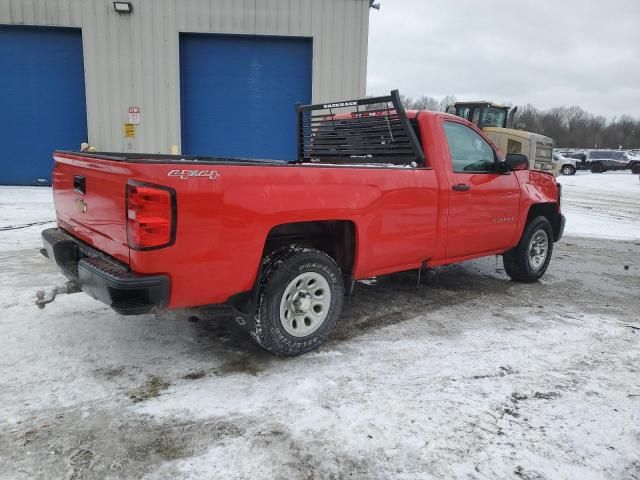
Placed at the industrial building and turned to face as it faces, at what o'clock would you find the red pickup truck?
The red pickup truck is roughly at 12 o'clock from the industrial building.

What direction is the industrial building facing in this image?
toward the camera

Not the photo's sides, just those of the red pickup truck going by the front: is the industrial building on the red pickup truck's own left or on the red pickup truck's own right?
on the red pickup truck's own left

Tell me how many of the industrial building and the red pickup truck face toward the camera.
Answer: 1

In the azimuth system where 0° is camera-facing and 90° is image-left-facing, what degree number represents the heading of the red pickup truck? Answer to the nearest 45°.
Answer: approximately 225°

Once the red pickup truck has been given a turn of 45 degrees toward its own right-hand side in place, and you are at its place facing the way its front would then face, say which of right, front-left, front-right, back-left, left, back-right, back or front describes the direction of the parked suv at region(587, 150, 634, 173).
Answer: front-left

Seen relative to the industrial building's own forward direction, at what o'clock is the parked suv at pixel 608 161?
The parked suv is roughly at 8 o'clock from the industrial building.
